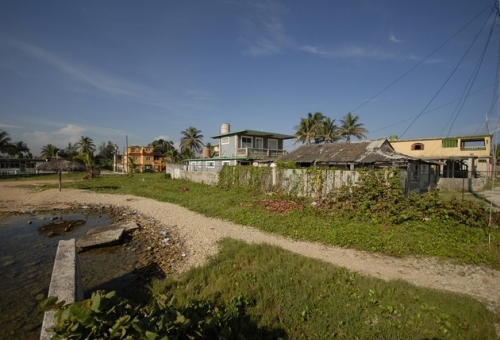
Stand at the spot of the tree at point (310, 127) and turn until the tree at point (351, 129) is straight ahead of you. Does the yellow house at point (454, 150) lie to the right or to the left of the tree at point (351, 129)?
right

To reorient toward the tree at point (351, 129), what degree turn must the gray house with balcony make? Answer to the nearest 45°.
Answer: approximately 90° to its left

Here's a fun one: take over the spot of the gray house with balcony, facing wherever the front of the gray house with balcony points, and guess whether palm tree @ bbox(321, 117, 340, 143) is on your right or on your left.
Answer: on your left

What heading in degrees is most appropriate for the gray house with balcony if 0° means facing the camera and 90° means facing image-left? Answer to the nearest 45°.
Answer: approximately 315°

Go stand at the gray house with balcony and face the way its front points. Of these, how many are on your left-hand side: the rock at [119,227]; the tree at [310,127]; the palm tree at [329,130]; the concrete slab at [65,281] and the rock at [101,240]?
2

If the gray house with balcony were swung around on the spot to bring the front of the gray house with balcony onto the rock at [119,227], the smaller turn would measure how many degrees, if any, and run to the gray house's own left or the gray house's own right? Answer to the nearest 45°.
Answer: approximately 45° to the gray house's own right

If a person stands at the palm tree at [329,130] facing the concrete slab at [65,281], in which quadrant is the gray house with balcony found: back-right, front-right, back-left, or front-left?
front-right

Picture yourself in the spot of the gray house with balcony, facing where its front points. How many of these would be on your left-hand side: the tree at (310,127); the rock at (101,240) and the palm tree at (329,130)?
2

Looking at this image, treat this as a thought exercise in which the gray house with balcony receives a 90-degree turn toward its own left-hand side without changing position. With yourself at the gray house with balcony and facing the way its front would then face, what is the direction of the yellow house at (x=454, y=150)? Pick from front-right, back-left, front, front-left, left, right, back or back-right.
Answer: front-right

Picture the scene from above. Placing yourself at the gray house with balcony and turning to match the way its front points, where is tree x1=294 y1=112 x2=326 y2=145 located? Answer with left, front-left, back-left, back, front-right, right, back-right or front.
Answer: left

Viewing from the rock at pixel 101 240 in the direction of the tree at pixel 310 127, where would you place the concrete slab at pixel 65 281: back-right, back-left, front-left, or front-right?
back-right

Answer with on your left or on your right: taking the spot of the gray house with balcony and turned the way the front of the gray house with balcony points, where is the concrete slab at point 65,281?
on your right

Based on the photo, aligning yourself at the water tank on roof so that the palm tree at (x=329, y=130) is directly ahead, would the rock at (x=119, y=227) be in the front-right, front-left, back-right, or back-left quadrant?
back-right
